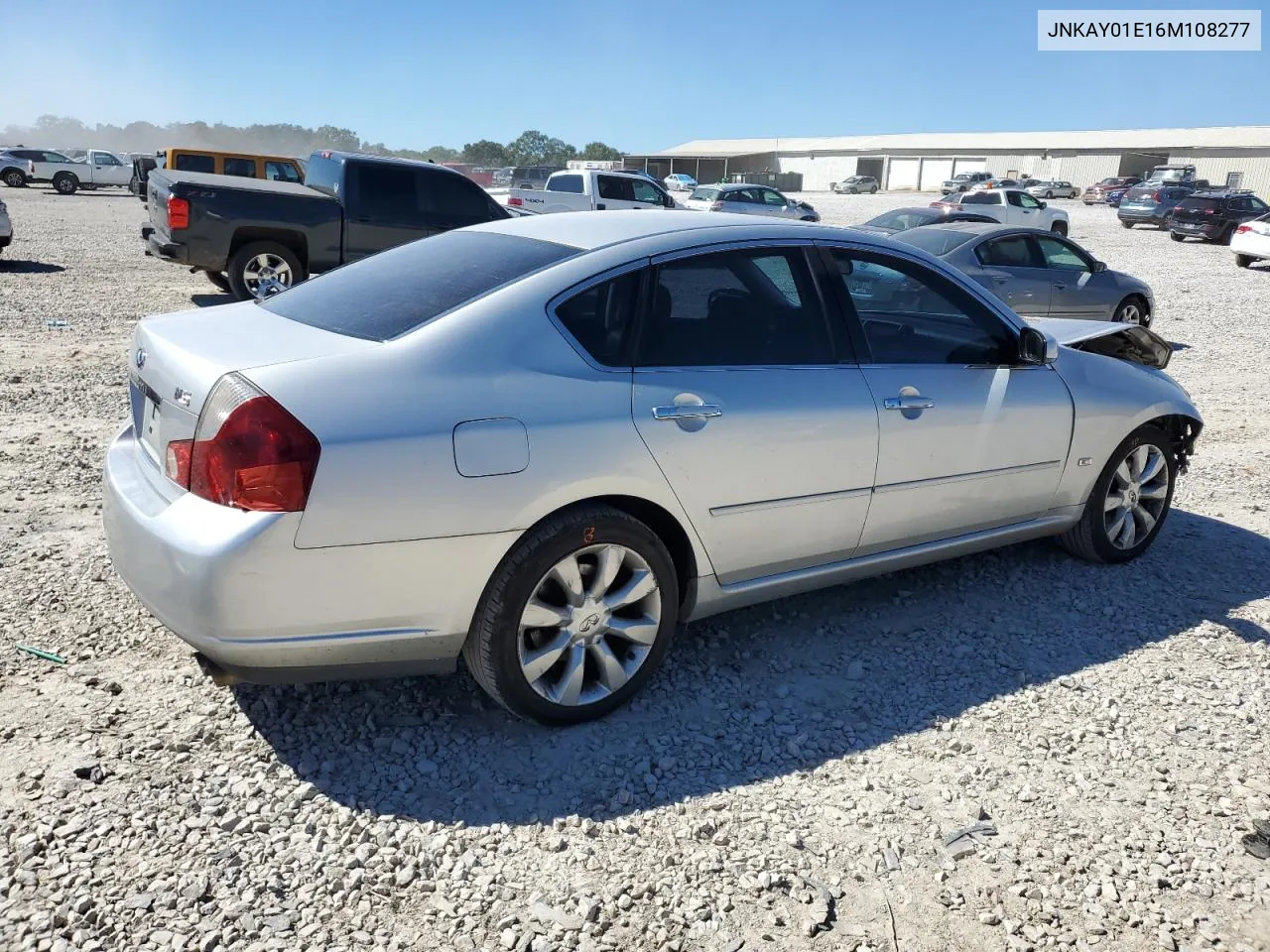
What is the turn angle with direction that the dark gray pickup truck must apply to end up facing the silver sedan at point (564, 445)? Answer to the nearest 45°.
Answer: approximately 135° to its right

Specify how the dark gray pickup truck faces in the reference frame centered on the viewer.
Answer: facing away from the viewer and to the right of the viewer

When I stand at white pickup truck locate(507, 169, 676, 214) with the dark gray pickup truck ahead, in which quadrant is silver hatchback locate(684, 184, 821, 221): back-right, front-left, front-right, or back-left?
back-left

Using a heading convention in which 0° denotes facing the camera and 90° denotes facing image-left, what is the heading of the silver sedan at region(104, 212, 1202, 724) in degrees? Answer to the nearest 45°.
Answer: approximately 225°
